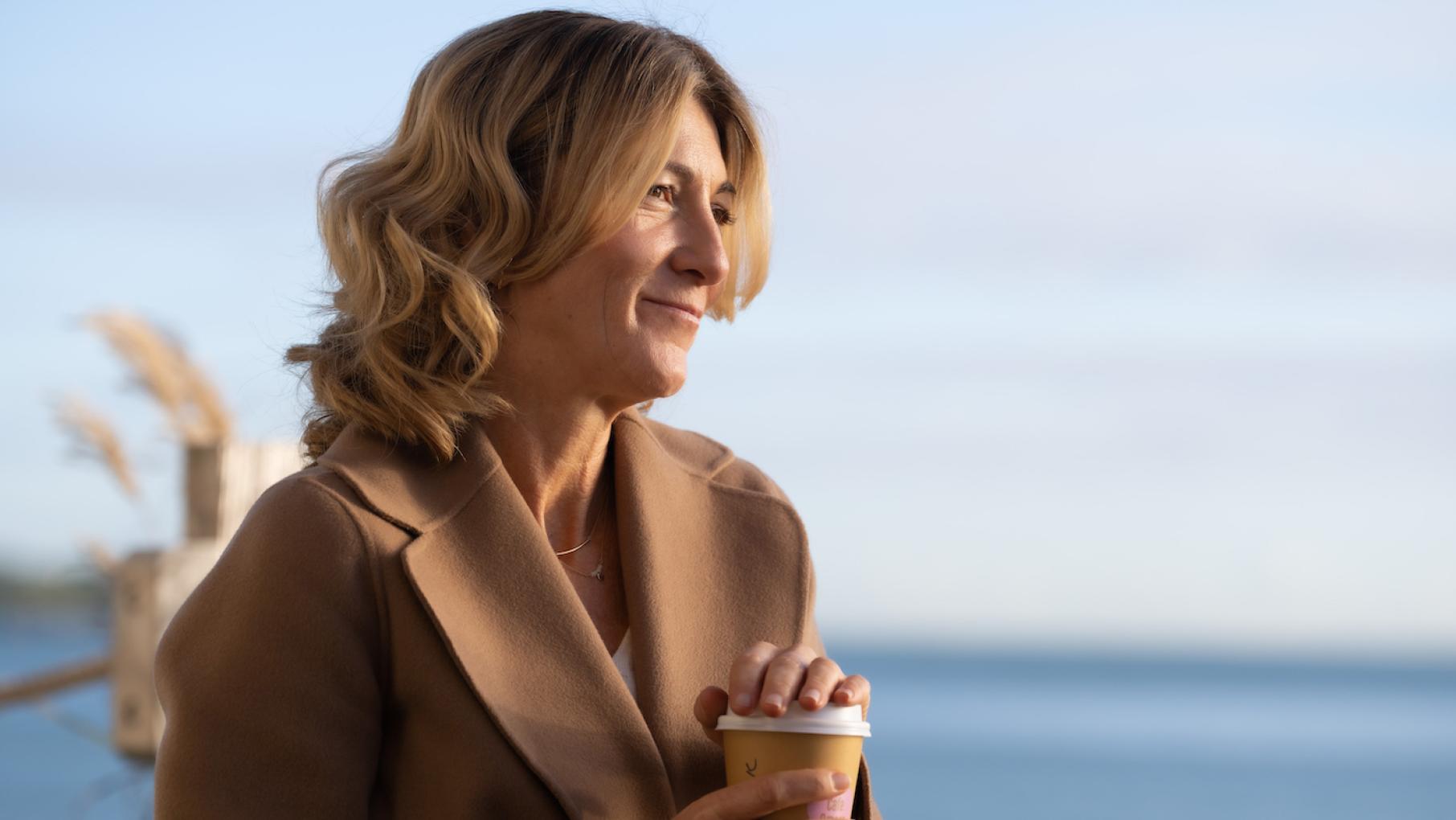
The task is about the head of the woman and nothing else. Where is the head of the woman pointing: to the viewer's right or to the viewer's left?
to the viewer's right

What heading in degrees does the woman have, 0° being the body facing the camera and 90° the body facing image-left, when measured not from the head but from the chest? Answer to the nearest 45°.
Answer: approximately 315°

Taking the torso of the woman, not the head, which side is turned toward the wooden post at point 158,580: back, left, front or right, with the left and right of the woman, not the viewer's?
back
